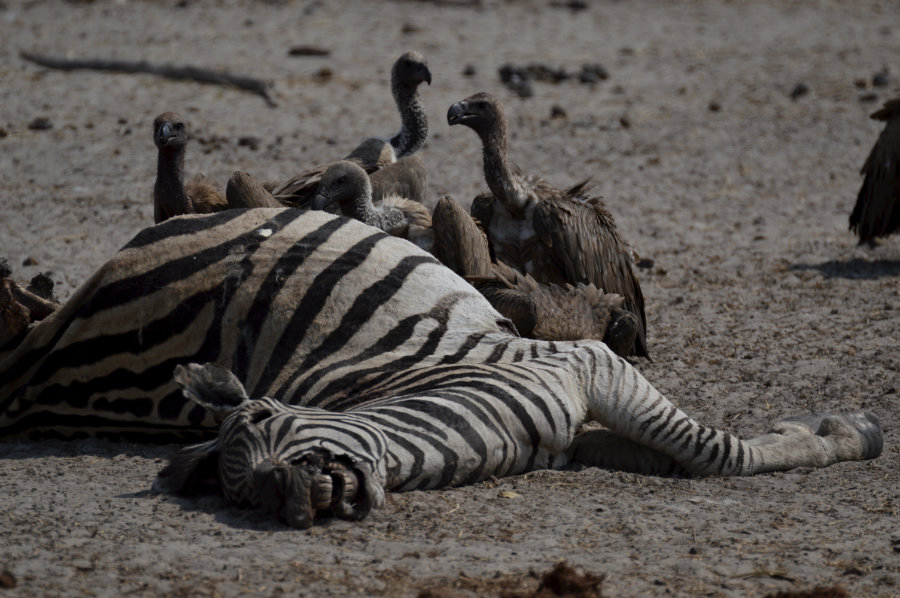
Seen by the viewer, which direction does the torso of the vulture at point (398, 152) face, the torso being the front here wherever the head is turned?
to the viewer's right

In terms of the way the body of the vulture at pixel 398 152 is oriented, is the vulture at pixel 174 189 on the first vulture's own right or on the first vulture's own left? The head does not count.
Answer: on the first vulture's own right

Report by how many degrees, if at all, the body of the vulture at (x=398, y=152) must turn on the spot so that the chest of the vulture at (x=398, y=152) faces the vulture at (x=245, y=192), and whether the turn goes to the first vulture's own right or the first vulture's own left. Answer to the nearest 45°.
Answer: approximately 90° to the first vulture's own right

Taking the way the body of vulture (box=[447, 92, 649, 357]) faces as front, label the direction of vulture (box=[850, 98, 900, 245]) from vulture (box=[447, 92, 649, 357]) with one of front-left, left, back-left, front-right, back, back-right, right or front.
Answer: back

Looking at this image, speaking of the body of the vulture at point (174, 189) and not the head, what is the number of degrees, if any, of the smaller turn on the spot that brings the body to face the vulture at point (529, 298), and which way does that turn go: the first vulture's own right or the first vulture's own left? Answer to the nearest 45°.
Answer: approximately 90° to the first vulture's own left

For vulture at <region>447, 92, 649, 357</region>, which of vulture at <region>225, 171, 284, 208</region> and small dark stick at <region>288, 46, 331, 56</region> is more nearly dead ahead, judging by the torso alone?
the vulture

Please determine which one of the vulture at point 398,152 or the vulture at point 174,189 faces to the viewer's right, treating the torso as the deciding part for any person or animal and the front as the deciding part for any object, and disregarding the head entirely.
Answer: the vulture at point 398,152

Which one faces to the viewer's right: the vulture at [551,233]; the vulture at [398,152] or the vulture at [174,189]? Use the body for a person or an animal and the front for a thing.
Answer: the vulture at [398,152]

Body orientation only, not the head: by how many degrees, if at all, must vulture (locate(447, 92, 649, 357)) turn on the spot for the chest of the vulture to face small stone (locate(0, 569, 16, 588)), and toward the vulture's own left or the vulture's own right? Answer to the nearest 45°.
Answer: approximately 45° to the vulture's own left

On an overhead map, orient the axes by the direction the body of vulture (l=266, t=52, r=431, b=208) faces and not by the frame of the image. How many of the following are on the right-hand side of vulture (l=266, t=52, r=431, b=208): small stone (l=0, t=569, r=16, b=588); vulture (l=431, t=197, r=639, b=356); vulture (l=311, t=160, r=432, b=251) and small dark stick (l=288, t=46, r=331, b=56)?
3

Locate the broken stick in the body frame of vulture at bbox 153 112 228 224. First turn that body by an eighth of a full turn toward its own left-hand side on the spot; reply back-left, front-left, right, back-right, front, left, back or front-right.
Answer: back

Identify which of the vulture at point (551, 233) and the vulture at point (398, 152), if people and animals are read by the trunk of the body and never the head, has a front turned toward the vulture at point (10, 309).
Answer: the vulture at point (551, 233)
